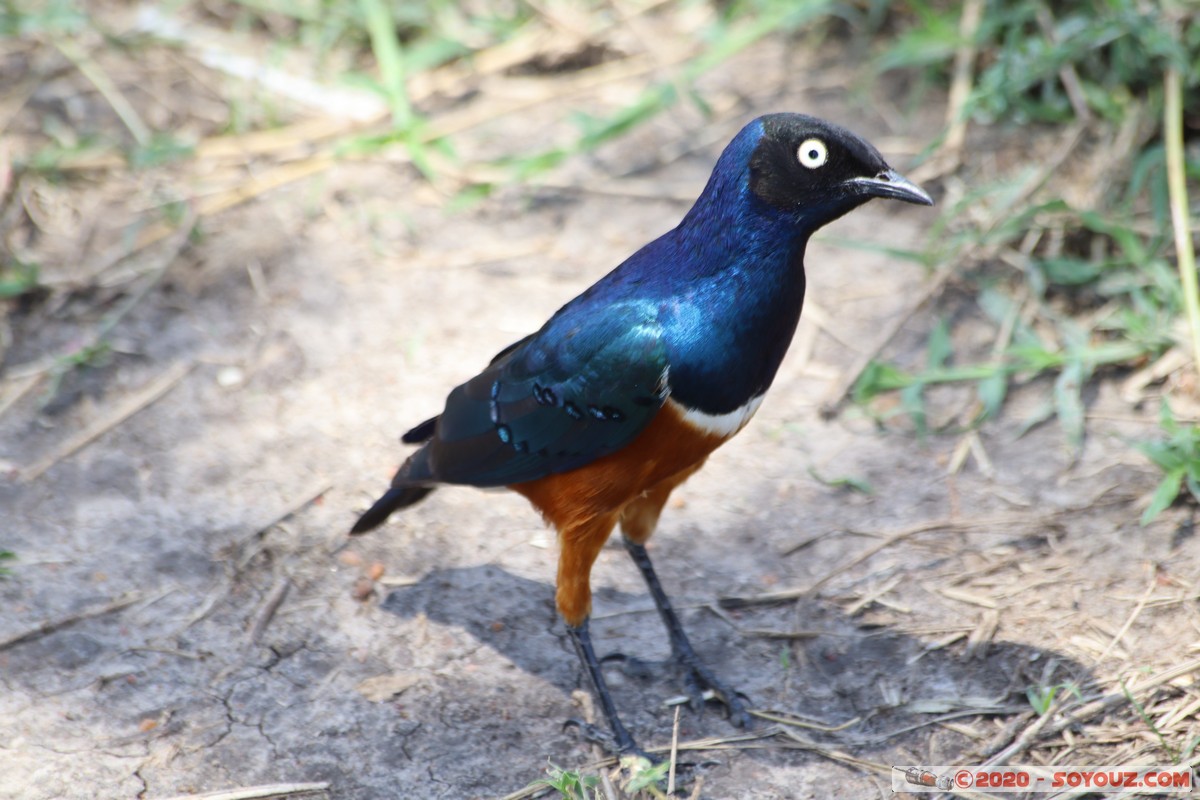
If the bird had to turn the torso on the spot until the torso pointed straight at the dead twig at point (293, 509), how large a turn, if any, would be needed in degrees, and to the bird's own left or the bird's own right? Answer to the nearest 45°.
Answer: approximately 135° to the bird's own left

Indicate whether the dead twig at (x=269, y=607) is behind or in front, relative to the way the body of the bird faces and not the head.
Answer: behind

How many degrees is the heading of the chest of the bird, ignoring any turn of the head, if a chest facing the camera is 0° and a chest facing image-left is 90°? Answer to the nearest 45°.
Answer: approximately 270°

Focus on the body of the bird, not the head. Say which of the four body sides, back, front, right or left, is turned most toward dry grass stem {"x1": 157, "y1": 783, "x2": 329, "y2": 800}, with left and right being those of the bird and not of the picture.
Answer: back
